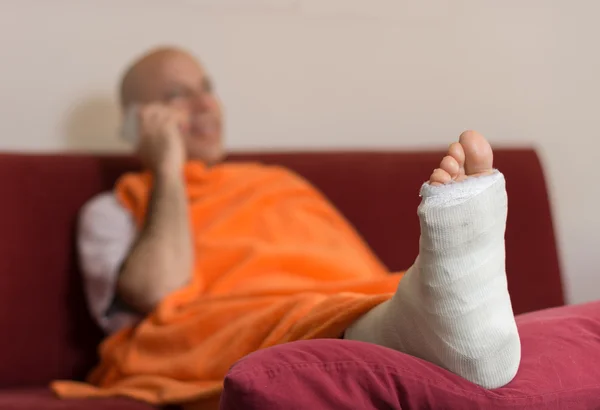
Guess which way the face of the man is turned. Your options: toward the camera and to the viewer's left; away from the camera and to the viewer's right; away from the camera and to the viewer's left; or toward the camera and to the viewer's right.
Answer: toward the camera and to the viewer's right

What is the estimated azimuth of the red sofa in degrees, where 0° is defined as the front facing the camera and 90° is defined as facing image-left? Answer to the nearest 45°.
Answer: approximately 0°

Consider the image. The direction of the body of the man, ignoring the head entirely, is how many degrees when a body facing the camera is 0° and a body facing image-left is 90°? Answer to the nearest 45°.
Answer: approximately 315°
